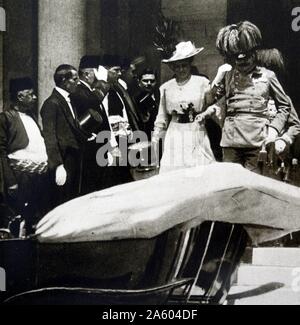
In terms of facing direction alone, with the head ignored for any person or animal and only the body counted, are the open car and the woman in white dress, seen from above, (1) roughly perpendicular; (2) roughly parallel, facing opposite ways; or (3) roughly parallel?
roughly perpendicular

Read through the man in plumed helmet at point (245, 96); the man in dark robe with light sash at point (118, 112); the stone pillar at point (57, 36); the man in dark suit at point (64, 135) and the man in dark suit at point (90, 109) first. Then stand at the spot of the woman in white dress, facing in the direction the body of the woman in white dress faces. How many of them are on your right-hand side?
4

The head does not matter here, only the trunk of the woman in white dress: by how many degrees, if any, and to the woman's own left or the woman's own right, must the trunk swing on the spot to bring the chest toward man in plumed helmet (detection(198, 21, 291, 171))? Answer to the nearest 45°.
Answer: approximately 90° to the woman's own left

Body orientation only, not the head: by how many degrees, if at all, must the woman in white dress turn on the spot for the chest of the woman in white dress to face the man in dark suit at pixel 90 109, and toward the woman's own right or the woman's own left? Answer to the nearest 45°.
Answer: approximately 90° to the woman's own right

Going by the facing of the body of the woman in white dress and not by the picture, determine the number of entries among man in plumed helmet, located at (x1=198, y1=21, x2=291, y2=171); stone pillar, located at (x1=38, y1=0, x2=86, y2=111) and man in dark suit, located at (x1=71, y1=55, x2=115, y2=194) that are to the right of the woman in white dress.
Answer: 2
